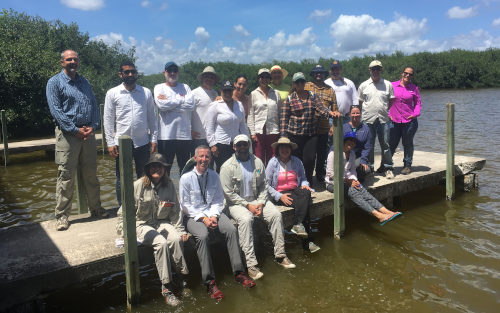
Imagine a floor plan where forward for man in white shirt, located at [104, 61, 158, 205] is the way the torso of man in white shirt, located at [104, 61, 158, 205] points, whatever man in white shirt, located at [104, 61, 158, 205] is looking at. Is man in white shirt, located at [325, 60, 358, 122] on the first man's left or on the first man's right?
on the first man's left

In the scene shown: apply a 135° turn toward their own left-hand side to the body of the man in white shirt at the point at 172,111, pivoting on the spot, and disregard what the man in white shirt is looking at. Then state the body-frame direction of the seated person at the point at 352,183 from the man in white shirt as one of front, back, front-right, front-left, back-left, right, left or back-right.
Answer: front-right

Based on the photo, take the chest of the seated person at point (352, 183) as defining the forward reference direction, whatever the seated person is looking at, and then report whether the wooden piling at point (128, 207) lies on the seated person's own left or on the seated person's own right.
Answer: on the seated person's own right

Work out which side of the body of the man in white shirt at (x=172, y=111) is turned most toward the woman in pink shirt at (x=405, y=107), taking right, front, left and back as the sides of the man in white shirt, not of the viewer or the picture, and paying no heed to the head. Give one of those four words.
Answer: left

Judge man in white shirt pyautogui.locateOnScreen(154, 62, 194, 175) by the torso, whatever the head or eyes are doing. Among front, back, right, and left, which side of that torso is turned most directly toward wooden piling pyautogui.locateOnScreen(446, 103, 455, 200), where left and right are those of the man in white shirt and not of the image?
left

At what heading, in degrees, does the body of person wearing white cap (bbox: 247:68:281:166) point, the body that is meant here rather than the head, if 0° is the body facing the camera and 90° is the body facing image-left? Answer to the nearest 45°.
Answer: approximately 0°

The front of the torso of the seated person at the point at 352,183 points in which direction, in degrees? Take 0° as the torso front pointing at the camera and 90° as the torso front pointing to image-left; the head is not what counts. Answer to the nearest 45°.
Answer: approximately 315°

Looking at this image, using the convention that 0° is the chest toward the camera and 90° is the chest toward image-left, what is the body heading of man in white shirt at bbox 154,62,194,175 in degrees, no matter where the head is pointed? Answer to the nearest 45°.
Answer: approximately 0°

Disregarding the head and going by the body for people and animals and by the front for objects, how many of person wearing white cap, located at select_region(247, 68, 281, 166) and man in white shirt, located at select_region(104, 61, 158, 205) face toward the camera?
2
